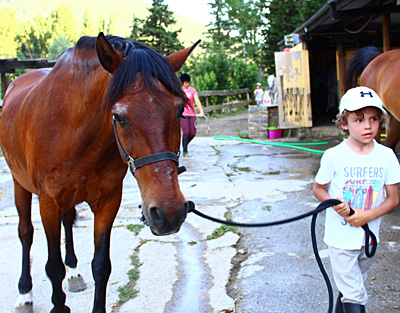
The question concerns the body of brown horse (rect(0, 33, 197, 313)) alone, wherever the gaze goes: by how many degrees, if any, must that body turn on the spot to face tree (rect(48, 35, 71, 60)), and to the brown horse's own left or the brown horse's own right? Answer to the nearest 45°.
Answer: approximately 135° to the brown horse's own left

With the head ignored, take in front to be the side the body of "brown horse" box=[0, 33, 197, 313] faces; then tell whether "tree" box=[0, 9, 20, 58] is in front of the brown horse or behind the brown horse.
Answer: behind

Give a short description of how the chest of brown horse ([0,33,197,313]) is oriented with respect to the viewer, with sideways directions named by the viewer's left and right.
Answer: facing the viewer and to the right of the viewer

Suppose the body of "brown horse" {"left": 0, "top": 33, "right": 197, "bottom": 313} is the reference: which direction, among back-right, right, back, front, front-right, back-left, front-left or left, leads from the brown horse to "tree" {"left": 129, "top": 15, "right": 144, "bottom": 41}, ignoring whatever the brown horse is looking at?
back-left

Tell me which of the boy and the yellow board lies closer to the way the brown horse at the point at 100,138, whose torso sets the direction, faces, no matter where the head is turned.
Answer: the boy

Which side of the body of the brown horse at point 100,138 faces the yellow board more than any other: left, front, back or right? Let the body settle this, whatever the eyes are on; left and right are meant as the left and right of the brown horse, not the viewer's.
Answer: left
